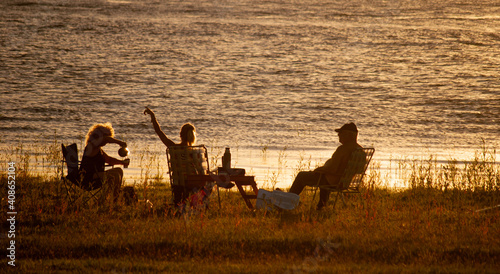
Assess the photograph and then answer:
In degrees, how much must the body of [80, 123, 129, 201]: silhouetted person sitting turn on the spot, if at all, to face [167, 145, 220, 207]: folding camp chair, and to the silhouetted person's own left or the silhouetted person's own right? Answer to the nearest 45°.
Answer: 0° — they already face it

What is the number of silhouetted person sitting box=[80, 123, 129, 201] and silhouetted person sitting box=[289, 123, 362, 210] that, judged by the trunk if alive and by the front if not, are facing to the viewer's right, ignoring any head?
1

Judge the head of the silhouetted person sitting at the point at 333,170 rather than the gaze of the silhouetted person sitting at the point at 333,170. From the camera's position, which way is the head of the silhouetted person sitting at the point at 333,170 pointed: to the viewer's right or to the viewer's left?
to the viewer's left

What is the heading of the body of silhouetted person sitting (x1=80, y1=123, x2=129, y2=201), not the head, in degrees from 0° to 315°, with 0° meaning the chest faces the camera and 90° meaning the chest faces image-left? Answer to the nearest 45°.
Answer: approximately 270°

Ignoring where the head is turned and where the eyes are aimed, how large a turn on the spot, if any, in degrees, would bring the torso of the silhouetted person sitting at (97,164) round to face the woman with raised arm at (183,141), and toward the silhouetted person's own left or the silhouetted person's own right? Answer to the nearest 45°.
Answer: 0° — they already face them

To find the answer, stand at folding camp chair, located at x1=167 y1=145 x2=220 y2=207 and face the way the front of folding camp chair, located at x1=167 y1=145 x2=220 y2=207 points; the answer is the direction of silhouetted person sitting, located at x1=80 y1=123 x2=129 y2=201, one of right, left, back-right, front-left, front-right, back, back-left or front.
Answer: back-left

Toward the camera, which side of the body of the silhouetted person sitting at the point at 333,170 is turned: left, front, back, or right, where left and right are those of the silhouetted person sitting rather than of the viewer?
left

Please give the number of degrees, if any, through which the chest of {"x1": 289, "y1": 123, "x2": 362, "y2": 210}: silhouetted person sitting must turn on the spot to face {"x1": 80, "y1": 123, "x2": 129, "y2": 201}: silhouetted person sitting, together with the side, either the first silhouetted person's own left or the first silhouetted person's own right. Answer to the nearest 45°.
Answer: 0° — they already face them

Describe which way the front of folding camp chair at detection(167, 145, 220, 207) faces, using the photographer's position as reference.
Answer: facing away from the viewer and to the right of the viewer
